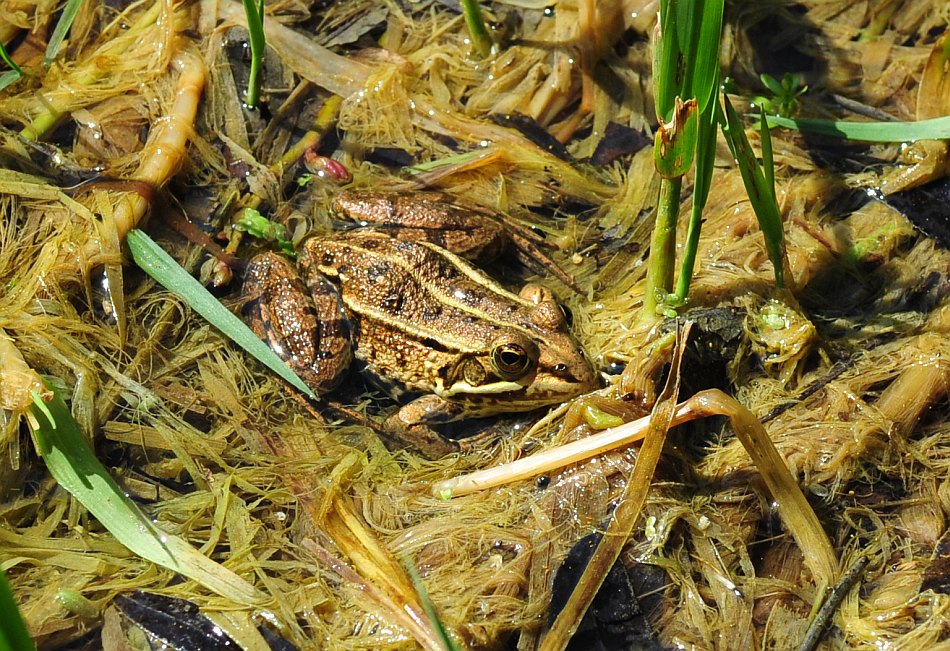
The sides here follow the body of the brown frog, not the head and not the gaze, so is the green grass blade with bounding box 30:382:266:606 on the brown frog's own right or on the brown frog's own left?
on the brown frog's own right

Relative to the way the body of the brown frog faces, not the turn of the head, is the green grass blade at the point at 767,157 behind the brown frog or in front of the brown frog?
in front

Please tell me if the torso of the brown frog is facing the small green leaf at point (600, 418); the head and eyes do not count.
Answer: yes

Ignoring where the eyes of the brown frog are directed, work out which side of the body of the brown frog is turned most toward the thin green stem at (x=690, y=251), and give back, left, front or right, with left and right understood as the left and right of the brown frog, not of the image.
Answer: front

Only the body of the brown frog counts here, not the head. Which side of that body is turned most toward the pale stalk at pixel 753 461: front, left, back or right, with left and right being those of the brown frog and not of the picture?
front

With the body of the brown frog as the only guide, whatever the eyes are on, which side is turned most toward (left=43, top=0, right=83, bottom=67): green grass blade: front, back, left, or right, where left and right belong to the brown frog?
back

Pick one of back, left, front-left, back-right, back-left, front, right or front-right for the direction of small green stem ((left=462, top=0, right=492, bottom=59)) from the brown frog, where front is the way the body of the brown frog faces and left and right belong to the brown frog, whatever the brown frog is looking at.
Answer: back-left

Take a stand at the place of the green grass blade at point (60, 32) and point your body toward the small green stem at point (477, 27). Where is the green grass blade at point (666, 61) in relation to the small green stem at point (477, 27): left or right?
right

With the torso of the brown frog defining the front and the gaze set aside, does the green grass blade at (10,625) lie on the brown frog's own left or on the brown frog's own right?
on the brown frog's own right

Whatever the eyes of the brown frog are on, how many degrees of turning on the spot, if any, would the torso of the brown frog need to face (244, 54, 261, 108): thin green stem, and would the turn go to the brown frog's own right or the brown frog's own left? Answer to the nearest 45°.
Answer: approximately 180°

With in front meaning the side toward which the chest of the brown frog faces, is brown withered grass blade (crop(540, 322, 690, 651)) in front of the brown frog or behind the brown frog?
in front

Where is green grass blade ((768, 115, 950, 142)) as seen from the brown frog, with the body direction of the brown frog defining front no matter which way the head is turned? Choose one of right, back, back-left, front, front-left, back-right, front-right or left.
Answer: front-left

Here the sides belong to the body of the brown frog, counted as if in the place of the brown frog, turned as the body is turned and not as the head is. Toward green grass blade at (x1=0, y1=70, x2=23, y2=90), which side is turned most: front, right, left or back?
back

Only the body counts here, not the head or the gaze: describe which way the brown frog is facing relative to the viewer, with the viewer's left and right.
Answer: facing the viewer and to the right of the viewer

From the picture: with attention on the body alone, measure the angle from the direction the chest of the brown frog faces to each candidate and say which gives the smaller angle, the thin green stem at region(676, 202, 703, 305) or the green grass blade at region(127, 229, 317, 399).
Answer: the thin green stem
